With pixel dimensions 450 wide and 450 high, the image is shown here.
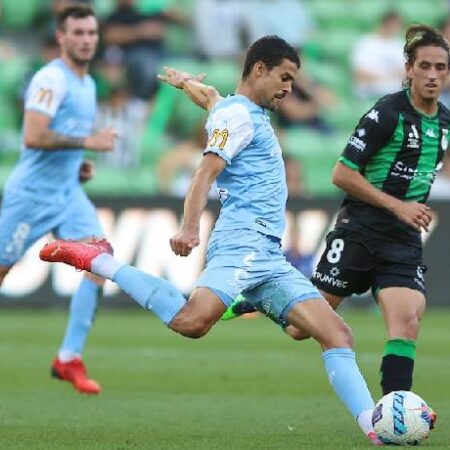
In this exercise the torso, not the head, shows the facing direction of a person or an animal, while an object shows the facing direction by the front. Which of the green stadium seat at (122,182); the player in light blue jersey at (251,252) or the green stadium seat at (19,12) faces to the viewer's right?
the player in light blue jersey

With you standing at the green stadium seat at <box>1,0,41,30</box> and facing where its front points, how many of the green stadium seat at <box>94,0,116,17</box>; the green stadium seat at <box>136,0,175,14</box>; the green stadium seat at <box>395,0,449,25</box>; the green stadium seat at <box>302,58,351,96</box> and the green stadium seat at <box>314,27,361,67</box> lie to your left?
5

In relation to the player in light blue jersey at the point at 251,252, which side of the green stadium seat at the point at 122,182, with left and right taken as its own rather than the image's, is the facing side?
front

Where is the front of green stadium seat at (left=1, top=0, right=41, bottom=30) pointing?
toward the camera

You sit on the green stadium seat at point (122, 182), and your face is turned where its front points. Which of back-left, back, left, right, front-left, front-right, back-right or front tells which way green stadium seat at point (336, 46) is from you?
back-left

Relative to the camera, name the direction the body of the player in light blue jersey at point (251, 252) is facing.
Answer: to the viewer's right

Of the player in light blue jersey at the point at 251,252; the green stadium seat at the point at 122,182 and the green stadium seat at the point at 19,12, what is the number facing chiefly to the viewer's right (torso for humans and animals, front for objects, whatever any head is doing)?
1
